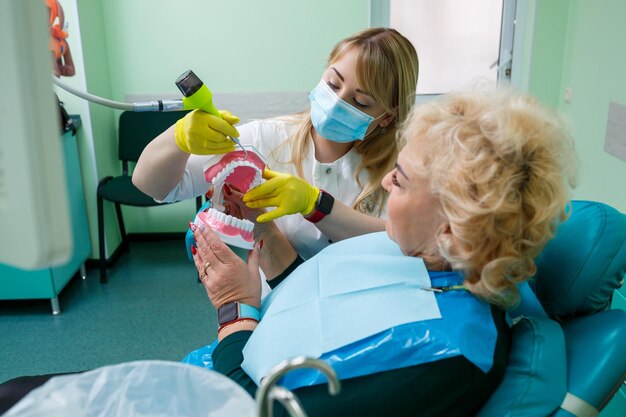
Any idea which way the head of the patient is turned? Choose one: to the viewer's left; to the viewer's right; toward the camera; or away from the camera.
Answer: to the viewer's left

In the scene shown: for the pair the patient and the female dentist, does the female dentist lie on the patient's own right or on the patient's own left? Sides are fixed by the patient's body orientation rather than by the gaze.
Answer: on the patient's own right

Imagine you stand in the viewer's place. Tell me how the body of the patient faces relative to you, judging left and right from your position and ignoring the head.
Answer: facing to the left of the viewer

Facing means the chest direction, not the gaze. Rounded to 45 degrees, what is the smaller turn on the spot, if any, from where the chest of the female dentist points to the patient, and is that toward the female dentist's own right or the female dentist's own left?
approximately 45° to the female dentist's own left

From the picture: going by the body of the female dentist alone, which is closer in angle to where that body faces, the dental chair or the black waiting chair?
the dental chair

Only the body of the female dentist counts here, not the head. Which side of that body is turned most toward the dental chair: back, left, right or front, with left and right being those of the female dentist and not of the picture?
left
